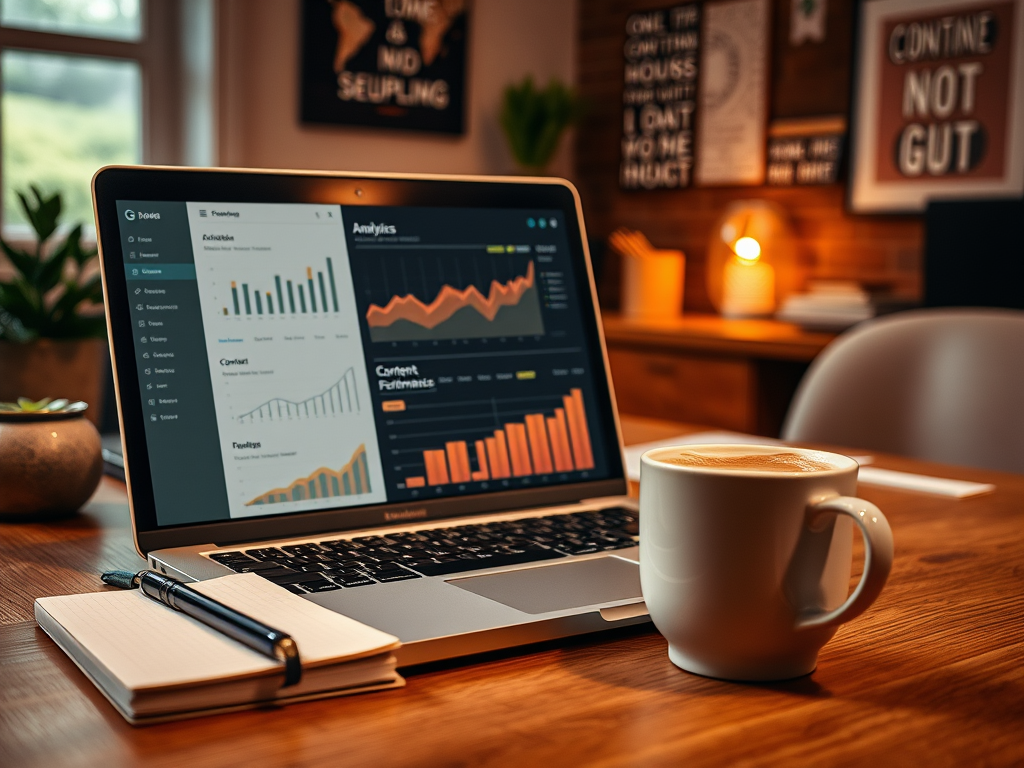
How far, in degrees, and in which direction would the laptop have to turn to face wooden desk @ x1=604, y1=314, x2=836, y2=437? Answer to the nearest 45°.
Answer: approximately 90° to its left

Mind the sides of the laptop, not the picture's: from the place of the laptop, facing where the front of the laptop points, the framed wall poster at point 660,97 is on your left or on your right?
on your left

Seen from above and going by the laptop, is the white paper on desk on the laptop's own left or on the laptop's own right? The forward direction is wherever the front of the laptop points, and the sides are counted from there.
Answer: on the laptop's own left

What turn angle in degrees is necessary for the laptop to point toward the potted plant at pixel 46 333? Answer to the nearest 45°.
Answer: approximately 180°

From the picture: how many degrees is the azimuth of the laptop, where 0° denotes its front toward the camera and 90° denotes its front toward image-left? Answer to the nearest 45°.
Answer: approximately 315°

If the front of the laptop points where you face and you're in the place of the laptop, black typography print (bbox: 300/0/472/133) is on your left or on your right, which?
on your left
